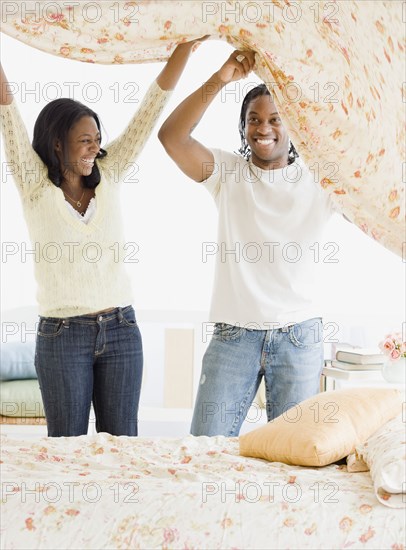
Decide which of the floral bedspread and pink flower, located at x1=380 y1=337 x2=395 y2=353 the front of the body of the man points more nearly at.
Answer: the floral bedspread

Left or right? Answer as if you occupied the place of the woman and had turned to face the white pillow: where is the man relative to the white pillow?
left

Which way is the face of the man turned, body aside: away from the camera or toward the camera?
toward the camera

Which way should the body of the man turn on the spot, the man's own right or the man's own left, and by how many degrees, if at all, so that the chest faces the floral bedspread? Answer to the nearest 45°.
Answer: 0° — they already face it

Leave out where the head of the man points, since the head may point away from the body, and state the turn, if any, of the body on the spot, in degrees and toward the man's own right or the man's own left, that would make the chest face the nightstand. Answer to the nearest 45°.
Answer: approximately 135° to the man's own left

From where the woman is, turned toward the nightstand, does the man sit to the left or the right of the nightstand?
right

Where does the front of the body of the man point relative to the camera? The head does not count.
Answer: toward the camera

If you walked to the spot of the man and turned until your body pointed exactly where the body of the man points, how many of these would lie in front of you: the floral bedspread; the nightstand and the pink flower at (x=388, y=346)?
1

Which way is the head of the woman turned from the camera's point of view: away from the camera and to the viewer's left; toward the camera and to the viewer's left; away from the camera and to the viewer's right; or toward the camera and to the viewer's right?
toward the camera and to the viewer's right

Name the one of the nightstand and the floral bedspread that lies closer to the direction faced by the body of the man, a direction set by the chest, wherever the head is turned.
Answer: the floral bedspread

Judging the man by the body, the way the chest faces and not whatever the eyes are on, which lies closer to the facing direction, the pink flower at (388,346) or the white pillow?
the white pillow

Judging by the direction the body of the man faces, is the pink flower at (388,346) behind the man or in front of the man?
behind

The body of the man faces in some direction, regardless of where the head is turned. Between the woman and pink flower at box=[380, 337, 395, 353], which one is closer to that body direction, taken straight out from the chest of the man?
the woman

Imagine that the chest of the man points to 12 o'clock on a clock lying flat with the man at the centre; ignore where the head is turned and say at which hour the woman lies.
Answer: The woman is roughly at 3 o'clock from the man.
